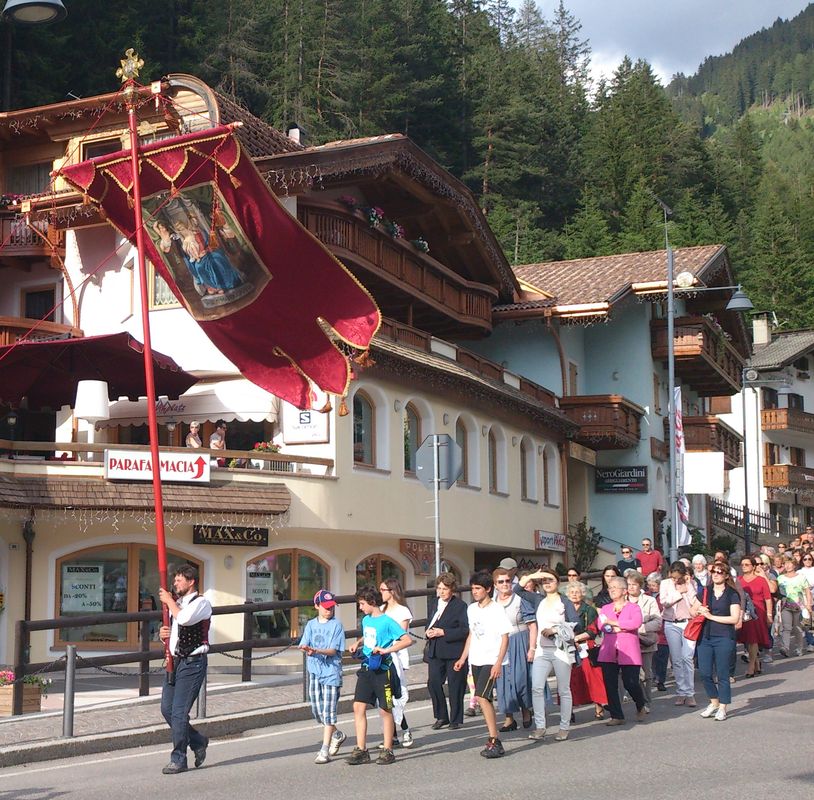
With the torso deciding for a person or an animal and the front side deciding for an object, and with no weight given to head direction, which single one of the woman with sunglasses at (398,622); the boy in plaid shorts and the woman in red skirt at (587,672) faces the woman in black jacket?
the woman in red skirt

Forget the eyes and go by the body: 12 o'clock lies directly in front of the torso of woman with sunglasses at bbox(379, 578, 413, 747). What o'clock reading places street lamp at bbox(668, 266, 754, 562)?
The street lamp is roughly at 5 o'clock from the woman with sunglasses.

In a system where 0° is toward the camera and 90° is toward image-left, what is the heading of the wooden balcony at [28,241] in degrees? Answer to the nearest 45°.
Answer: approximately 0°

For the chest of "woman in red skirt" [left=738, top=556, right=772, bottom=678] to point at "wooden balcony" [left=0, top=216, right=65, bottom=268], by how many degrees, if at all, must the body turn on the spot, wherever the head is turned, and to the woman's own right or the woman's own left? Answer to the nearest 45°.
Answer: approximately 45° to the woman's own right

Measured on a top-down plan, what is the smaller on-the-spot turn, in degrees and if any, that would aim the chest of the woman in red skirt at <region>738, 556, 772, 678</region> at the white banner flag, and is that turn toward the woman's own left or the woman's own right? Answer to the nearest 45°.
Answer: approximately 135° to the woman's own right

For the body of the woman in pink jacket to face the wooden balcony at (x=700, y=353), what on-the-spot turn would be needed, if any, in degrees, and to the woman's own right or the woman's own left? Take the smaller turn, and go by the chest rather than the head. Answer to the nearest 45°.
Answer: approximately 135° to the woman's own right

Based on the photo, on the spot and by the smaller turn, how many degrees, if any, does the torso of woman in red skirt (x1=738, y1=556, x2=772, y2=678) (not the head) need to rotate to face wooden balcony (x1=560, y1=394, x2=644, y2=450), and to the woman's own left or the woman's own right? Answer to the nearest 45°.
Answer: approximately 135° to the woman's own right

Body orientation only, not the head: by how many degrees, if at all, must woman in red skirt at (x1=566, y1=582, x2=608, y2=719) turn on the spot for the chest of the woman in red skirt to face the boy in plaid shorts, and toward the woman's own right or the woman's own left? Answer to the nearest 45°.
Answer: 0° — they already face them

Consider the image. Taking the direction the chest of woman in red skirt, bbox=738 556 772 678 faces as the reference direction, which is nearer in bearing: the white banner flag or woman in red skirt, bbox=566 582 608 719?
the woman in red skirt

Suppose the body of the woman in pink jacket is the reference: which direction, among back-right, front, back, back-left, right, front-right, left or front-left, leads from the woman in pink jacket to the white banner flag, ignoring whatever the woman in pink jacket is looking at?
back-right
